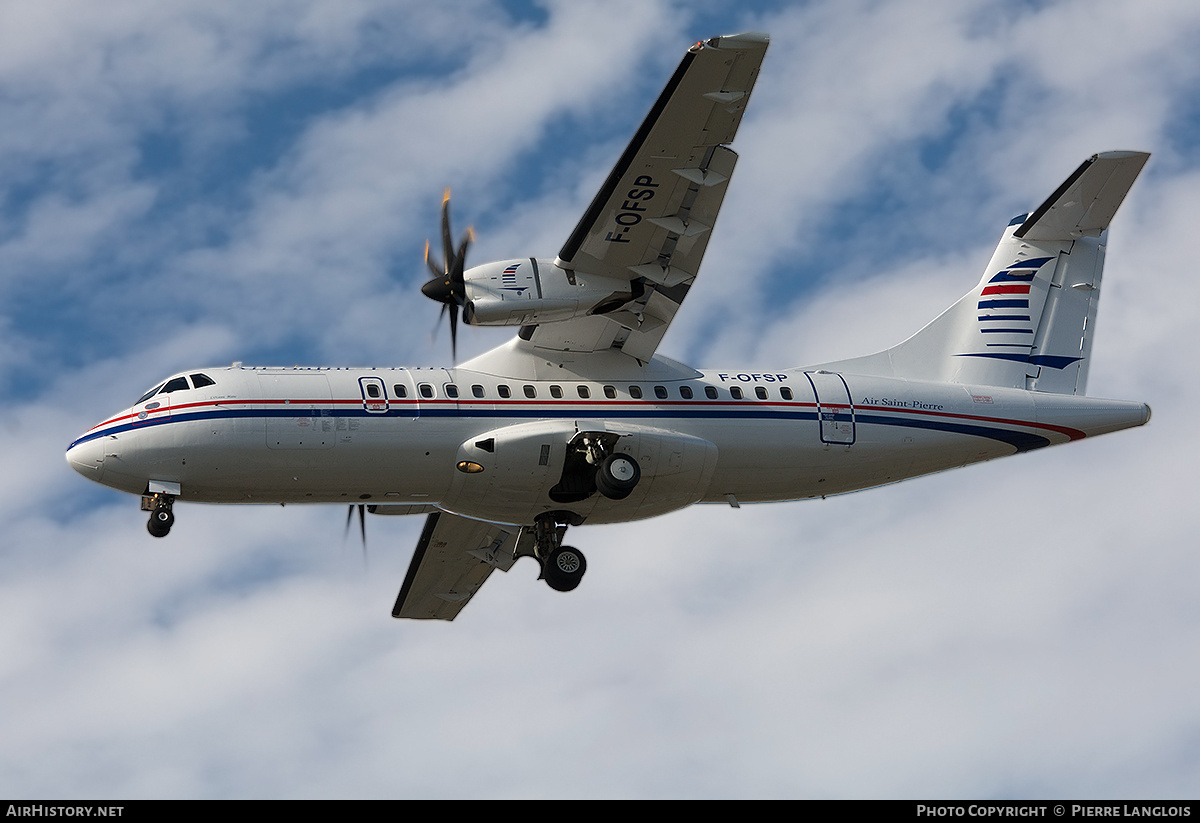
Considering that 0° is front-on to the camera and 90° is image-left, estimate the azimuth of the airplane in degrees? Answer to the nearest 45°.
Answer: approximately 90°
